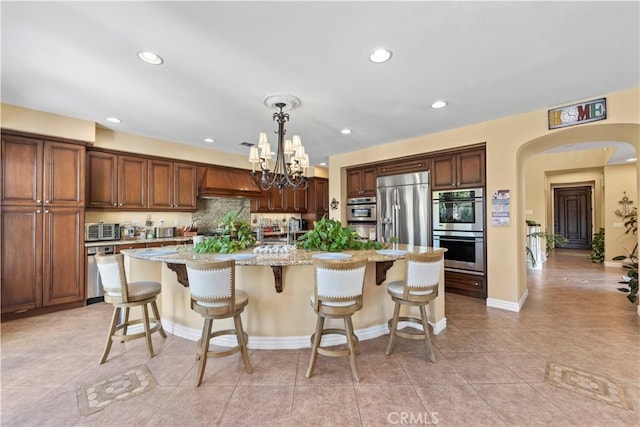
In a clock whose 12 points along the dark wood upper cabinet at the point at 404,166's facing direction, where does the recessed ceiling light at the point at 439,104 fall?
The recessed ceiling light is roughly at 10 o'clock from the dark wood upper cabinet.

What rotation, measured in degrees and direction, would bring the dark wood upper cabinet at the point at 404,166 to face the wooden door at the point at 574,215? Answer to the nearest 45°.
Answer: approximately 180°

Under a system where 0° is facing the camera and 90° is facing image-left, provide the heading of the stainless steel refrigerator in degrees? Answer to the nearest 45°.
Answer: approximately 45°

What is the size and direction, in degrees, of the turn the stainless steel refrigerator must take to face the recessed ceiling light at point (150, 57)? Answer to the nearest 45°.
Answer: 0° — it already faces it

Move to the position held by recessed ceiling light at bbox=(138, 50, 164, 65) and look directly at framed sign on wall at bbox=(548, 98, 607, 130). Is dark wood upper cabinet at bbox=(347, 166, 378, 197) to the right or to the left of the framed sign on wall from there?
left

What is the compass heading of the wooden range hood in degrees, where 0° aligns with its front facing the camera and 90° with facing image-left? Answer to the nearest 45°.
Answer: approximately 315°
